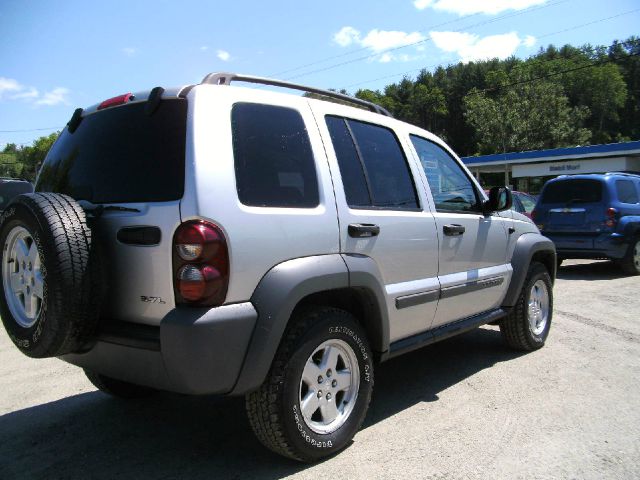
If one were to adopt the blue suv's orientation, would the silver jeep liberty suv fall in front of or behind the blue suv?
behind

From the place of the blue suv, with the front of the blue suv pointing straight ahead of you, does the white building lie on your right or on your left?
on your left

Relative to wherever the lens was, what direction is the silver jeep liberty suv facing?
facing away from the viewer and to the right of the viewer

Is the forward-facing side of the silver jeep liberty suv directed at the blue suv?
yes

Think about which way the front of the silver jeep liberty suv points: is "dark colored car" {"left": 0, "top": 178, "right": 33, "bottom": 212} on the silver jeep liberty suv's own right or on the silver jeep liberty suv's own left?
on the silver jeep liberty suv's own left

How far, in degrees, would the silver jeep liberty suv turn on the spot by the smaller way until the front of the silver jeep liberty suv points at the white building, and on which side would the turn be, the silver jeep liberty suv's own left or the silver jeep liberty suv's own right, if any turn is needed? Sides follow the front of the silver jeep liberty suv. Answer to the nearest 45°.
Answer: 0° — it already faces it

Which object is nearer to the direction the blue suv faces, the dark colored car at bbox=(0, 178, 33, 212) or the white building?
the white building

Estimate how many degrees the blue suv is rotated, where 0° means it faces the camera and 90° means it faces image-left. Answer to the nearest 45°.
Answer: approximately 225°
